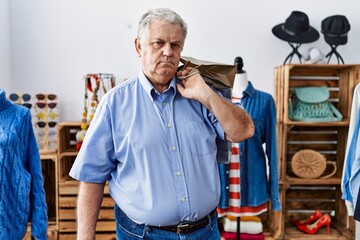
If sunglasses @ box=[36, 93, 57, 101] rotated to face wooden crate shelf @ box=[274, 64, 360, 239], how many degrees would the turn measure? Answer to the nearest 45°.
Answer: approximately 90° to its left

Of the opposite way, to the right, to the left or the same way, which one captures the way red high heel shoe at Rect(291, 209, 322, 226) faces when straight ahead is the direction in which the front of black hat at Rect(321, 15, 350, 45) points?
to the right

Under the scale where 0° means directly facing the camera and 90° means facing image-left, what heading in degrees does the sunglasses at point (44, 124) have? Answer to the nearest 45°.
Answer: approximately 0°

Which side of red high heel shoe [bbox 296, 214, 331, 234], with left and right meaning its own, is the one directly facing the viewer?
left

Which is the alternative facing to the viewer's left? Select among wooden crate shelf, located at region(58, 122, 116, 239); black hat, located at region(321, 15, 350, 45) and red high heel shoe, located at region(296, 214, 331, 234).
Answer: the red high heel shoe

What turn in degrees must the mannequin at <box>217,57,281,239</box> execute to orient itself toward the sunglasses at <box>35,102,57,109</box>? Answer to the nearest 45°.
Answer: approximately 45° to its right

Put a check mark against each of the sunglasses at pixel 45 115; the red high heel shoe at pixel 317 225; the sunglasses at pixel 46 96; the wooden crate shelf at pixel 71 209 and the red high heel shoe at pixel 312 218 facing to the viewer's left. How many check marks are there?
2

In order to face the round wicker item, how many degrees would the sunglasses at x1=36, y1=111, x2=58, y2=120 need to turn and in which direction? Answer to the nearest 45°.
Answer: approximately 90° to its left

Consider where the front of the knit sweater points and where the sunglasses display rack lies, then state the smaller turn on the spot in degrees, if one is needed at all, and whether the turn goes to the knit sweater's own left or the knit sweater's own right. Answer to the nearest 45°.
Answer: approximately 180°

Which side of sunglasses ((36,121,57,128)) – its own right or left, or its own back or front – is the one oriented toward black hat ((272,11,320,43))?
left

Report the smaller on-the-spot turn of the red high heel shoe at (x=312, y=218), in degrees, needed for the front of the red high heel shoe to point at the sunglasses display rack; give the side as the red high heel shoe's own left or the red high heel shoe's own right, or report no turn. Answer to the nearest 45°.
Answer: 0° — it already faces it
